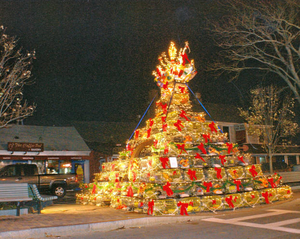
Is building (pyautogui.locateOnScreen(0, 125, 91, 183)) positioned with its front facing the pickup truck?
yes

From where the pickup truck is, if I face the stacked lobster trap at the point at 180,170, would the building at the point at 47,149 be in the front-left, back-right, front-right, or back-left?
back-left

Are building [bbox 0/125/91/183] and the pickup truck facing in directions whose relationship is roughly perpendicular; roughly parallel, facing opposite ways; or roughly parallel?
roughly perpendicular

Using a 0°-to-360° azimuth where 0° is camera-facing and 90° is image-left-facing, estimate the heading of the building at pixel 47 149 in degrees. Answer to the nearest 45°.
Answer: approximately 0°
